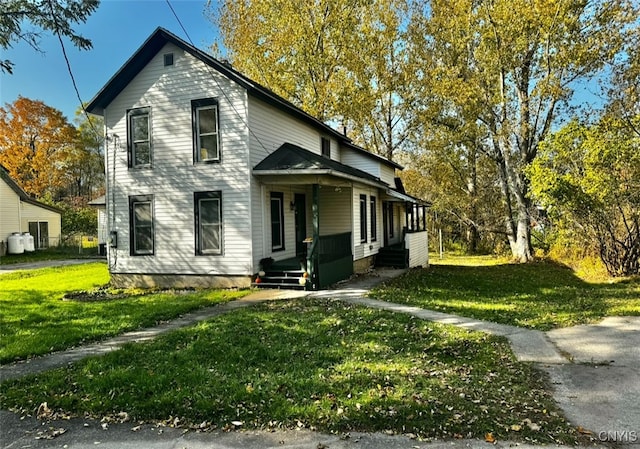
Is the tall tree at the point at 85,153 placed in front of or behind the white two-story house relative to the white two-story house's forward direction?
behind

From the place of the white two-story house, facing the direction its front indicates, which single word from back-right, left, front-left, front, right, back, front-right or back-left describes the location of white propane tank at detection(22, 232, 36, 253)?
back-right

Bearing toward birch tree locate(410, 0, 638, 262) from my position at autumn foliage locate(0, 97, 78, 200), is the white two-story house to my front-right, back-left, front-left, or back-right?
front-right

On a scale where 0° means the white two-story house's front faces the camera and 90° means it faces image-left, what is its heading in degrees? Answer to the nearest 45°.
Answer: approximately 0°

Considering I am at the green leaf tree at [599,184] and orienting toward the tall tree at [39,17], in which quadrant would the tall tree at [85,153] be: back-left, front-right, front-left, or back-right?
front-right

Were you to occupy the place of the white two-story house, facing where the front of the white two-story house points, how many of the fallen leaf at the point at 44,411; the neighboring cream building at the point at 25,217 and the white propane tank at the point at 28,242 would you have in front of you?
1

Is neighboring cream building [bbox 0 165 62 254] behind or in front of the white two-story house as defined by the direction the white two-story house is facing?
behind

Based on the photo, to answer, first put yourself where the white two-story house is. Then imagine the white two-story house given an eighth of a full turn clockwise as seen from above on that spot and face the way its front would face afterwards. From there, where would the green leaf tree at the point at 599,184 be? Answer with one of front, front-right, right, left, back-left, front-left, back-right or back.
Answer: back-left

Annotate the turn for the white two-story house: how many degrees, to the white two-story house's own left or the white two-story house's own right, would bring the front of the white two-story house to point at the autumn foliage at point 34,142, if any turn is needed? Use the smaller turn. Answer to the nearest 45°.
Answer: approximately 135° to the white two-story house's own right

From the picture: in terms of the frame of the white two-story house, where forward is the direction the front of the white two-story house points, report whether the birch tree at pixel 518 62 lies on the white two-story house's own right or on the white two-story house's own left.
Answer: on the white two-story house's own left

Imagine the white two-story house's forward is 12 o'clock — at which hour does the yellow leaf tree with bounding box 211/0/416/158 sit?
The yellow leaf tree is roughly at 7 o'clock from the white two-story house.
